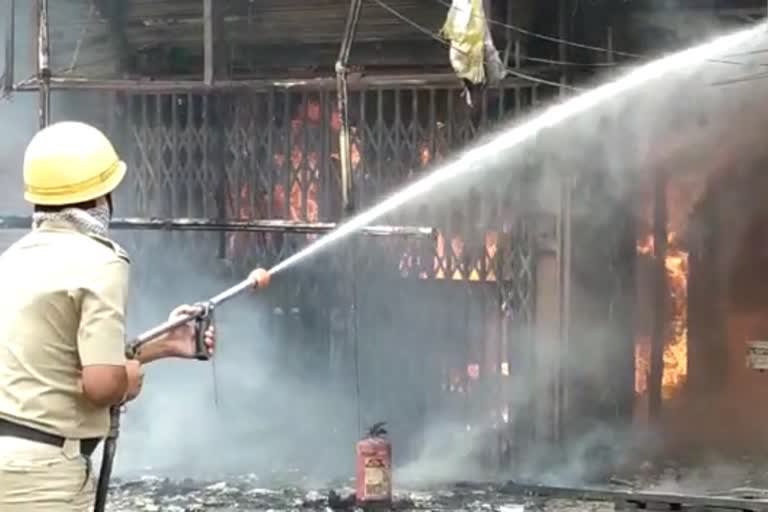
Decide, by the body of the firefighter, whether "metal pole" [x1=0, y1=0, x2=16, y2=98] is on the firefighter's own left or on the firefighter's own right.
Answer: on the firefighter's own left

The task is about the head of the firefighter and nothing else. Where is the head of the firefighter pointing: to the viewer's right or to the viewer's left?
to the viewer's right

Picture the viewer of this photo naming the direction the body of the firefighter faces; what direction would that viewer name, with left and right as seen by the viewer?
facing away from the viewer and to the right of the viewer

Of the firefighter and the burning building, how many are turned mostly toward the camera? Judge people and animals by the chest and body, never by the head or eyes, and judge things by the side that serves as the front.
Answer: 1

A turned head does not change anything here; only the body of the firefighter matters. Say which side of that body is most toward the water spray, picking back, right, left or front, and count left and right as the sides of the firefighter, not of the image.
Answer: front

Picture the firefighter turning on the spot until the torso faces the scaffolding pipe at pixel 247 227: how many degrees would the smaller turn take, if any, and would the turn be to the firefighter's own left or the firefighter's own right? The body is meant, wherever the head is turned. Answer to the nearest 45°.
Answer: approximately 45° to the firefighter's own left

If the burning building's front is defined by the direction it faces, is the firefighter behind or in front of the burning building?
in front

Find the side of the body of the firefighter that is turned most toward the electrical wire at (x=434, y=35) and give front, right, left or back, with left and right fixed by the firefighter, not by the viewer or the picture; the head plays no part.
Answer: front
